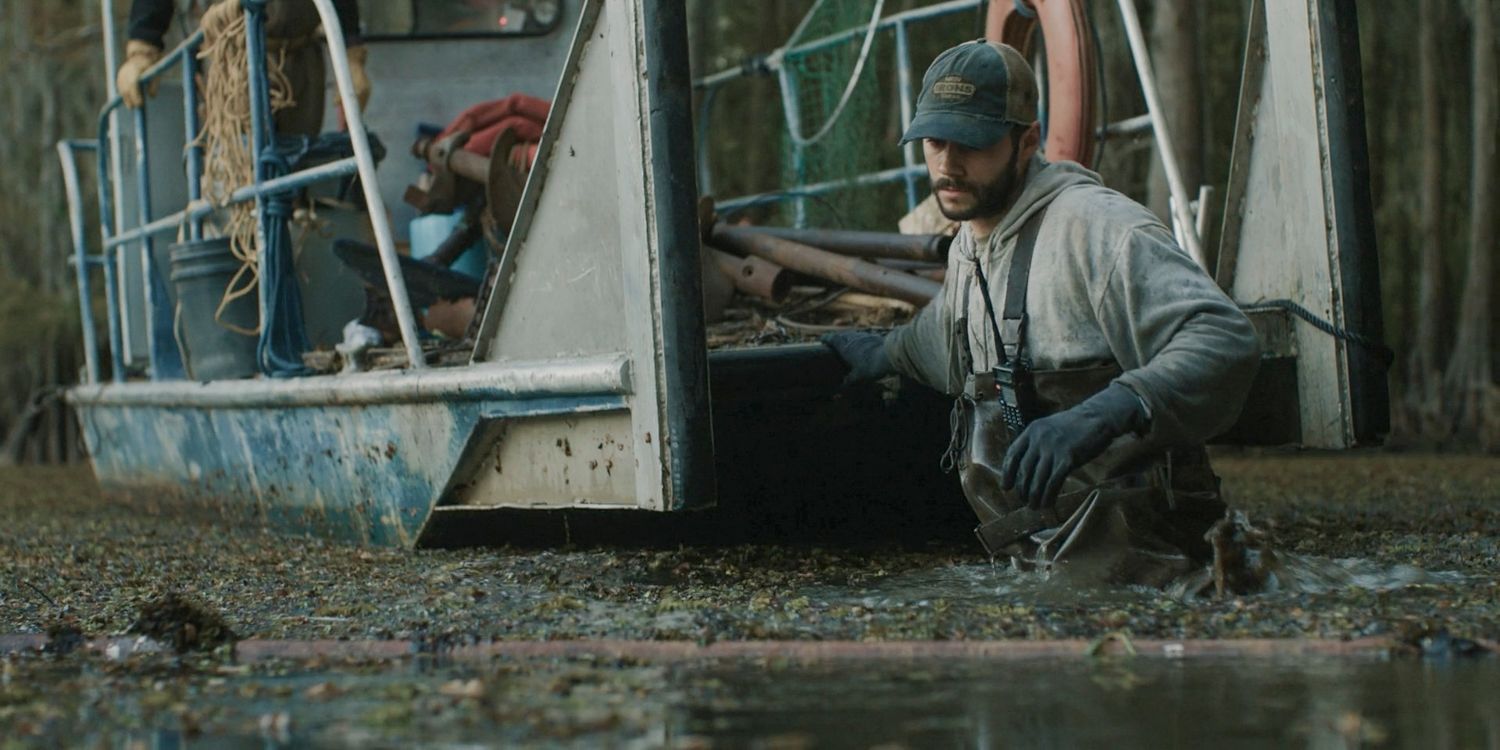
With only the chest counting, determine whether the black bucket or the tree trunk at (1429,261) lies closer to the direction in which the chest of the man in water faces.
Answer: the black bucket

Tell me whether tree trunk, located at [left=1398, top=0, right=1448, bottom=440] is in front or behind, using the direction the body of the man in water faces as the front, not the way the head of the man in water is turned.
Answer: behind

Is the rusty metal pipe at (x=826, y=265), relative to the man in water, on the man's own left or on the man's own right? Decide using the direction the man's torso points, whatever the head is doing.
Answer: on the man's own right

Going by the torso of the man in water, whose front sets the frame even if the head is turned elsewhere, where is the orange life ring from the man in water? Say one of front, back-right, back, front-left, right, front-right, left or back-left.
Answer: back-right

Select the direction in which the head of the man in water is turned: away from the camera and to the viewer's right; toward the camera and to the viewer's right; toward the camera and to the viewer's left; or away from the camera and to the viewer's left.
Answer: toward the camera and to the viewer's left

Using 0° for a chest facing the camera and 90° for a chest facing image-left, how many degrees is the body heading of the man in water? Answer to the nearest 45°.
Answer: approximately 45°

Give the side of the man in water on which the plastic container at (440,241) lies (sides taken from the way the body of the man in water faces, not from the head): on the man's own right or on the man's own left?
on the man's own right

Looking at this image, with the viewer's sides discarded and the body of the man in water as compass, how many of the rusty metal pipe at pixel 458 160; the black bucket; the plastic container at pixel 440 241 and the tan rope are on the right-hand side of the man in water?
4

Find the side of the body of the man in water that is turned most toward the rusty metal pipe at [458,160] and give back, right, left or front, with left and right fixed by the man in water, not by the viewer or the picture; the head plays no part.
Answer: right

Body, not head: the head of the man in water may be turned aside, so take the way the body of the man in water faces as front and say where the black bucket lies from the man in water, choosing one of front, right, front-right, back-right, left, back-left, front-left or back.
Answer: right

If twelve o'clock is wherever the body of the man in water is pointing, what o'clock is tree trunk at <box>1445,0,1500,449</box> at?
The tree trunk is roughly at 5 o'clock from the man in water.
